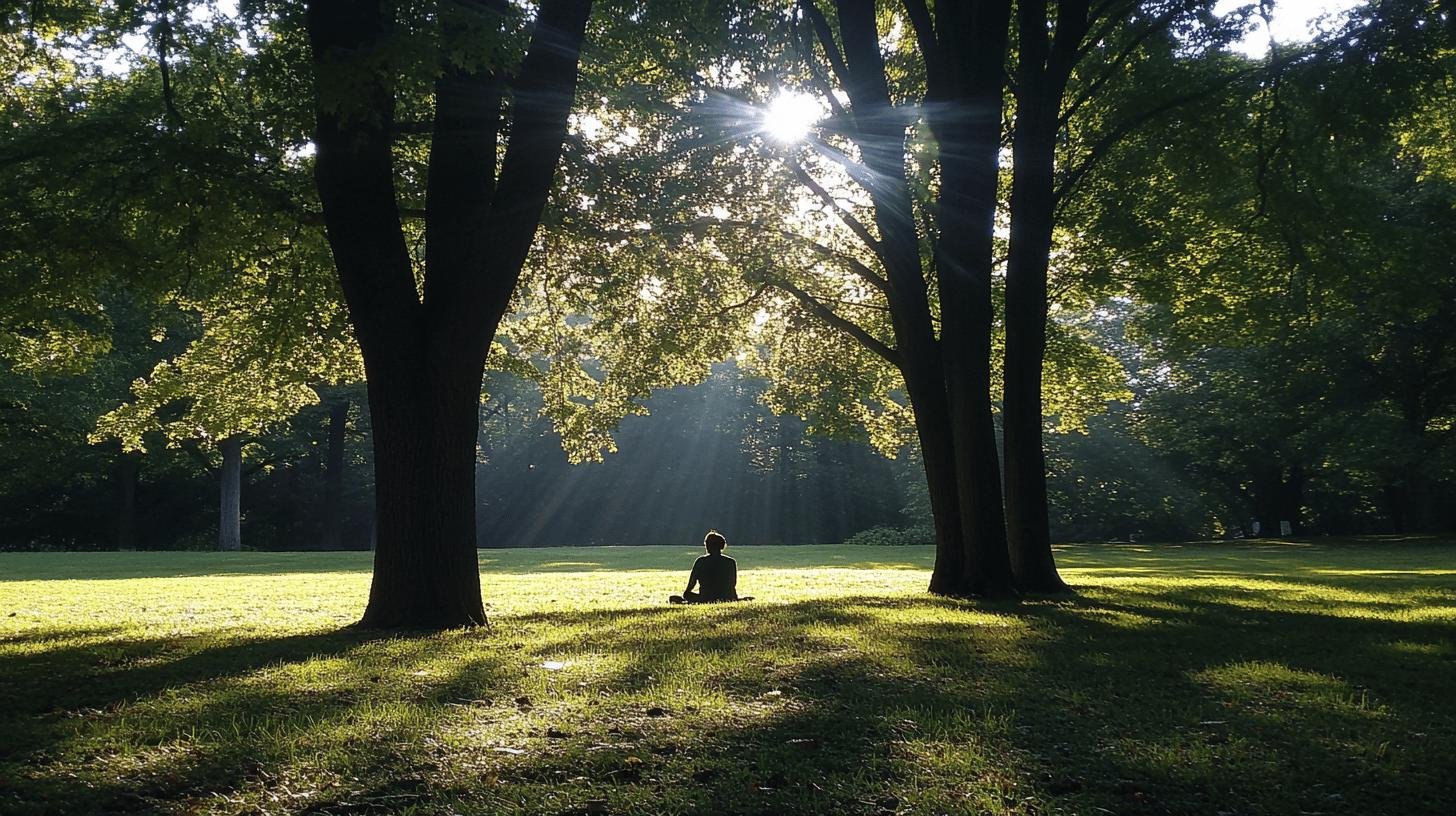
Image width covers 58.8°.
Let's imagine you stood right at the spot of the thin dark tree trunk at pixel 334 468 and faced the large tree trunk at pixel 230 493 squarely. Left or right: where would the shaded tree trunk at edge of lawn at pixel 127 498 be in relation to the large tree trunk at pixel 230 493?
right

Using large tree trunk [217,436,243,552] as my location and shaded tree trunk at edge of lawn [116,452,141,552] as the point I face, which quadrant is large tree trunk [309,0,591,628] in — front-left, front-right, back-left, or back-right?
back-left

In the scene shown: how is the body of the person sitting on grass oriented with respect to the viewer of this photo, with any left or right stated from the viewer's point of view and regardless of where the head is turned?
facing away from the viewer and to the left of the viewer

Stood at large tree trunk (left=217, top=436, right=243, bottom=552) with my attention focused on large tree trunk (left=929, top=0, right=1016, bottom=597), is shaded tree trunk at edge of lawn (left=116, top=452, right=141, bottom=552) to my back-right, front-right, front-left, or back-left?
back-right

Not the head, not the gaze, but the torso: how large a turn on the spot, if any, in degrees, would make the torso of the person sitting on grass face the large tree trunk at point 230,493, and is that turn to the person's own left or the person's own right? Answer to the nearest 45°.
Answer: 0° — they already face it

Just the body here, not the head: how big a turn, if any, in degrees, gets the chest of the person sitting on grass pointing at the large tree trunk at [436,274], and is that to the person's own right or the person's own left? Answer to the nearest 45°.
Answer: approximately 90° to the person's own left
